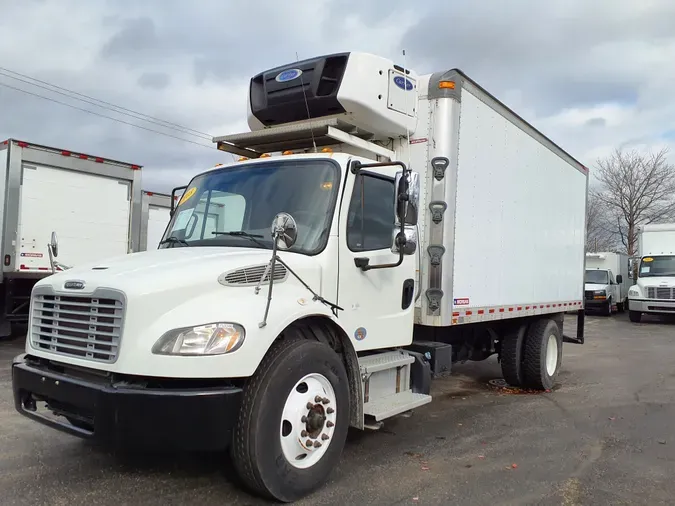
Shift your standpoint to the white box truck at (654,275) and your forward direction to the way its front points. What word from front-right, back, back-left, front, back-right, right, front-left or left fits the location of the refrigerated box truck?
front

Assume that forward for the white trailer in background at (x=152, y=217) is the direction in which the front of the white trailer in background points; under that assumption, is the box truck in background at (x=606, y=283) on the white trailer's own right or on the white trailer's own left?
on the white trailer's own right

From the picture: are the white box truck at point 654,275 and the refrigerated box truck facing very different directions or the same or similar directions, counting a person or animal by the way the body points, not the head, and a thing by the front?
same or similar directions

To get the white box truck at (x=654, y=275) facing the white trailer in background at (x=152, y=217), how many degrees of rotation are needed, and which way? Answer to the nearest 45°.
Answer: approximately 45° to its right

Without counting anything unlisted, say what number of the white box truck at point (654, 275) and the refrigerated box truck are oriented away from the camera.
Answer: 0

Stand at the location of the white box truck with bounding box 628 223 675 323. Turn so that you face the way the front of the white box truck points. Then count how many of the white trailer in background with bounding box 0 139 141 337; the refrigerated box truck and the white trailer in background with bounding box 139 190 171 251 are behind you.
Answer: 0

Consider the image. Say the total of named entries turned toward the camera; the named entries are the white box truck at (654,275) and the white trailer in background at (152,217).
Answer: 1

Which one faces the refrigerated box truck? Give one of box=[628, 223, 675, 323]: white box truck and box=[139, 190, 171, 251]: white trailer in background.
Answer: the white box truck

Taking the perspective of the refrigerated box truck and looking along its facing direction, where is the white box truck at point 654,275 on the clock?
The white box truck is roughly at 6 o'clock from the refrigerated box truck.

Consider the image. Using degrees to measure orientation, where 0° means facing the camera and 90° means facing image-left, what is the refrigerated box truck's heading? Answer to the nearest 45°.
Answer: approximately 45°

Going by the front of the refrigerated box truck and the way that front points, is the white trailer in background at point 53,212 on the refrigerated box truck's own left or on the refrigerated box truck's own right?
on the refrigerated box truck's own right

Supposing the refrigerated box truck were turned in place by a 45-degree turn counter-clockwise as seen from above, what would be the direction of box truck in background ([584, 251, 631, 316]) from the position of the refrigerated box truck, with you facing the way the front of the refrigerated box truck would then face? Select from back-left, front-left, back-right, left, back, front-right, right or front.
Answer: back-left

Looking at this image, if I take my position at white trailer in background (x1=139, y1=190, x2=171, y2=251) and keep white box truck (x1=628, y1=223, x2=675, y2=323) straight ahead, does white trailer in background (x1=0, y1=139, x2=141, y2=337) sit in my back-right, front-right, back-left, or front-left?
back-right

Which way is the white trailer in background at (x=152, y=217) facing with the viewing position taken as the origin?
facing away from the viewer

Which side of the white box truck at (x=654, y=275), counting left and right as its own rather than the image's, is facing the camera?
front

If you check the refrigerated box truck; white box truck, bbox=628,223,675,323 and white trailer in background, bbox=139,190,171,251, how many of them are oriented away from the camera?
1
